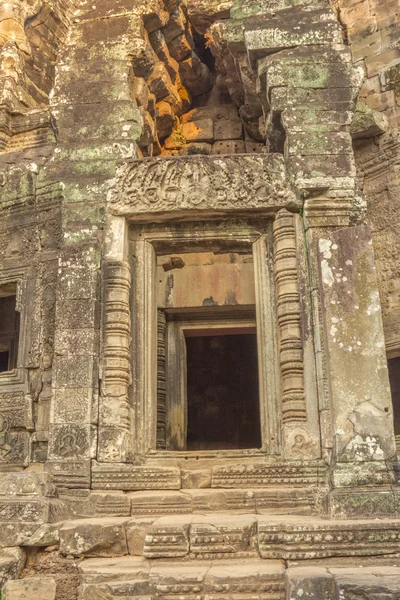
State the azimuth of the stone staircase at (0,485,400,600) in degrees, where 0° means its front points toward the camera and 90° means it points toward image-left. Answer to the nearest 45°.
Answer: approximately 0°
